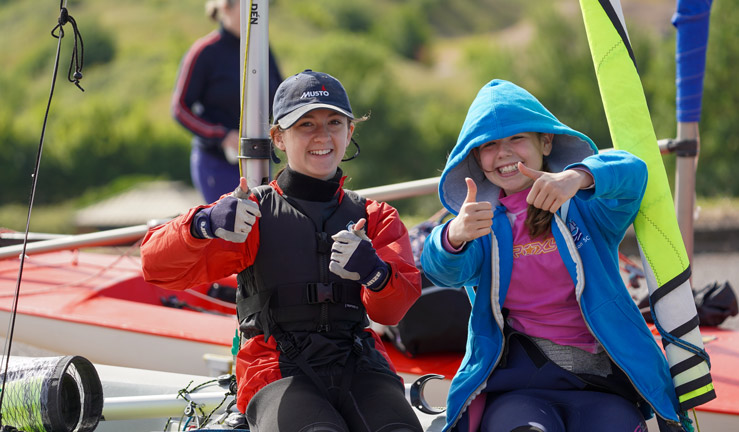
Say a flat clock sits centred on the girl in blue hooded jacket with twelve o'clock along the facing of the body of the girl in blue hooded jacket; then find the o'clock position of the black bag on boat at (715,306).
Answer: The black bag on boat is roughly at 7 o'clock from the girl in blue hooded jacket.

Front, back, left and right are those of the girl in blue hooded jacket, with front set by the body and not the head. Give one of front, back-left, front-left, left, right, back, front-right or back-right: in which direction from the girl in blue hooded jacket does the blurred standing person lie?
back-right

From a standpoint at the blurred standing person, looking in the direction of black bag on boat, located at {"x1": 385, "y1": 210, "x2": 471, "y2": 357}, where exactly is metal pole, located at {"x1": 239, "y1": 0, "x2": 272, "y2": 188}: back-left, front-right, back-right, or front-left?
front-right

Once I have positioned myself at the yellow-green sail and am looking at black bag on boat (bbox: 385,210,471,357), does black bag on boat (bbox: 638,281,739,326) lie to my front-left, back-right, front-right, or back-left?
front-right

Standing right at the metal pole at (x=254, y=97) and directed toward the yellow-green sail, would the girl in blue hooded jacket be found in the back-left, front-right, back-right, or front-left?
front-right

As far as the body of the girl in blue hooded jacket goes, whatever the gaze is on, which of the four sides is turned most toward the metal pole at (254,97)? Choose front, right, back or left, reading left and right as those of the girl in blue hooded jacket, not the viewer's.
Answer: right

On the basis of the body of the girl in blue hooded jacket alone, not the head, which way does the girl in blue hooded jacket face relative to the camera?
toward the camera

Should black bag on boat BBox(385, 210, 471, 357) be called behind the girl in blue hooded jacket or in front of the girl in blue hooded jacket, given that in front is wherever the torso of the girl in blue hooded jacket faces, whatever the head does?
behind

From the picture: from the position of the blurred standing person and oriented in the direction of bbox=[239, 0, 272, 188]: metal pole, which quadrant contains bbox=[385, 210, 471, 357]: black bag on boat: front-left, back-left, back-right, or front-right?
front-left
